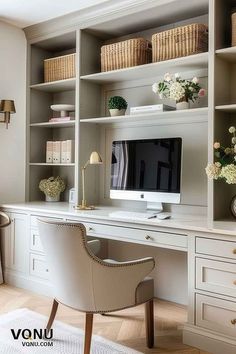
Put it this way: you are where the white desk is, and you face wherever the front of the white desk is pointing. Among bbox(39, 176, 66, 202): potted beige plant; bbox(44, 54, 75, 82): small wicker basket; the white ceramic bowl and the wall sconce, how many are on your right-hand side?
4

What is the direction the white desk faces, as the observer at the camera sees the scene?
facing the viewer and to the left of the viewer

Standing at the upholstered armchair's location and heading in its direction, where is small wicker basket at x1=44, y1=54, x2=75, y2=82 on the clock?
The small wicker basket is roughly at 10 o'clock from the upholstered armchair.

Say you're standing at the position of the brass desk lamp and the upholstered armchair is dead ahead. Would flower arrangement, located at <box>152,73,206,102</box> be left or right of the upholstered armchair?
left

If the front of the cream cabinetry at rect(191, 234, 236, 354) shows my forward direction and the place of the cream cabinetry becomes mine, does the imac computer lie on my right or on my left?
on my right

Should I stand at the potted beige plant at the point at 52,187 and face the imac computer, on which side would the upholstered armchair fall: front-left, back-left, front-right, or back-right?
front-right

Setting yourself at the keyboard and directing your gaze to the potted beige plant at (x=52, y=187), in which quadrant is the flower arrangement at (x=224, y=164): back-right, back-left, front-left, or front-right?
back-right

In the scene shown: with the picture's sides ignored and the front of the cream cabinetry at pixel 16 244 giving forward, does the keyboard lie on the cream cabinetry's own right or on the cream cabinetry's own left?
on the cream cabinetry's own left

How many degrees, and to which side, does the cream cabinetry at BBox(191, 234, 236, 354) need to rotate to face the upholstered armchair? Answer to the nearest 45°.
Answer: approximately 45° to its right

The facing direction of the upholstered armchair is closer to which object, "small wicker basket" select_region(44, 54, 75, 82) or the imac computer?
the imac computer

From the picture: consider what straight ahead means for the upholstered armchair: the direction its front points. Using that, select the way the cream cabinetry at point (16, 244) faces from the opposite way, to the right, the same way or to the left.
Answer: the opposite way

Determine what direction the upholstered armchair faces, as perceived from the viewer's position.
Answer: facing away from the viewer and to the right of the viewer
